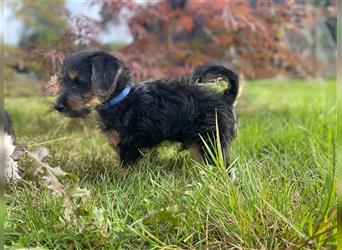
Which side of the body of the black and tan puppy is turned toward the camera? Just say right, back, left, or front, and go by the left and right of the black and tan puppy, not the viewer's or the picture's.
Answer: left
